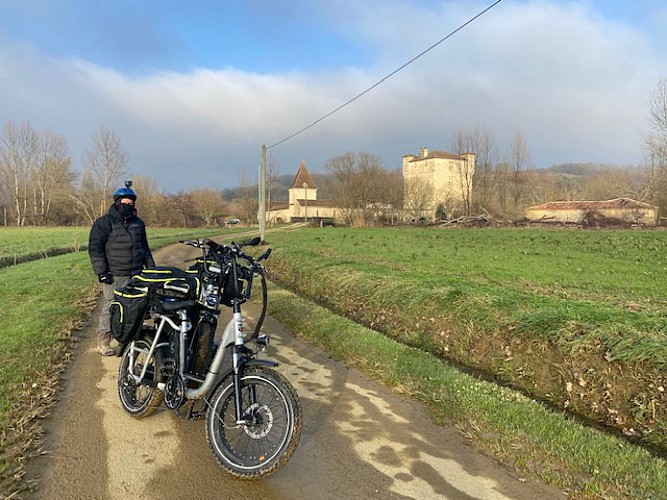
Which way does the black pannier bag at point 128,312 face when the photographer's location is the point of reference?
facing the viewer and to the left of the viewer

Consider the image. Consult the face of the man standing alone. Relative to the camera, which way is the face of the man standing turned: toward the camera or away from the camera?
toward the camera
